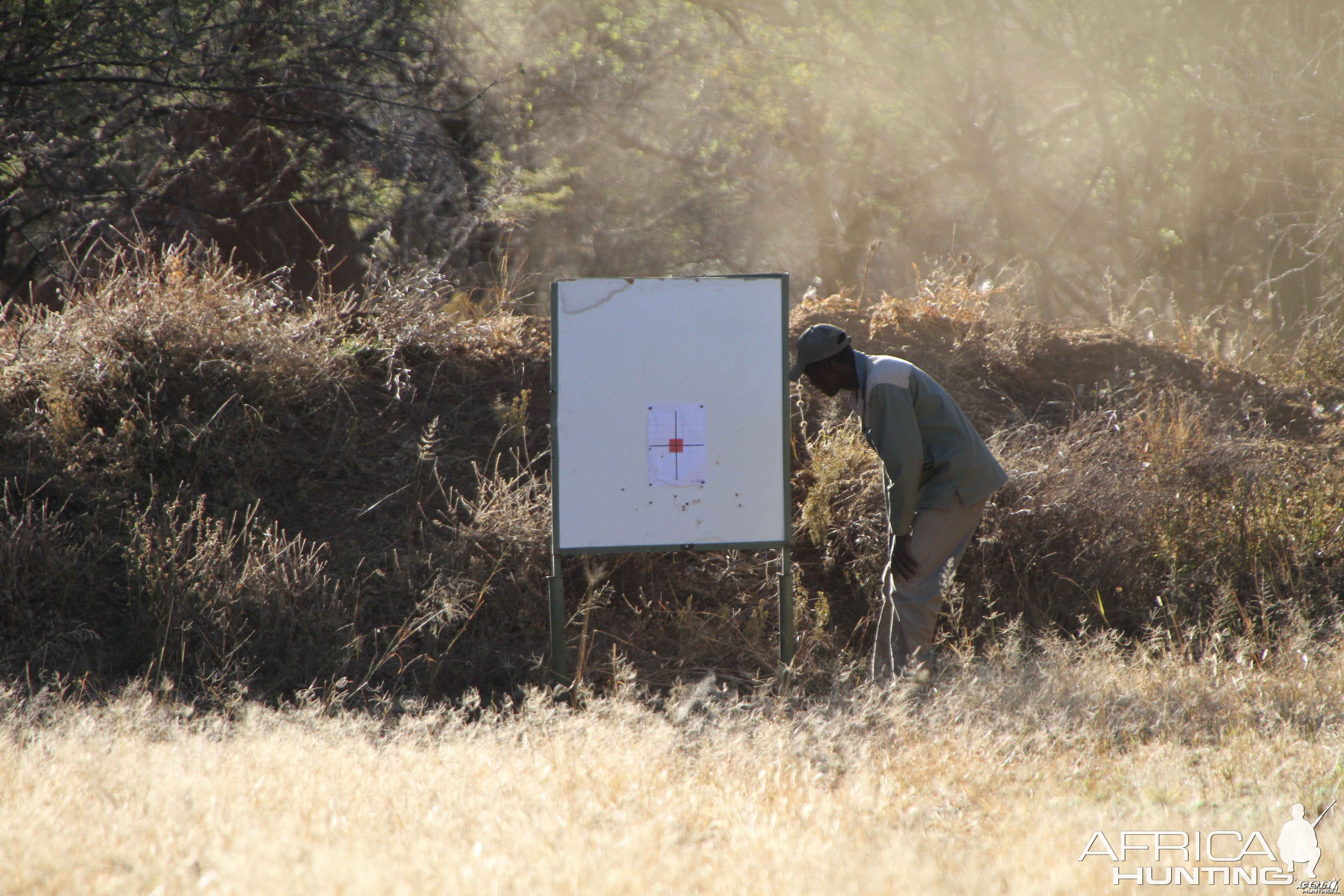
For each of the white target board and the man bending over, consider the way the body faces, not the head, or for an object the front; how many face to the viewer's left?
1

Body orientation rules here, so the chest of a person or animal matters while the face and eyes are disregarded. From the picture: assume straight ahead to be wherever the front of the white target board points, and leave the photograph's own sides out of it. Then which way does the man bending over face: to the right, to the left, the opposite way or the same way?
to the right

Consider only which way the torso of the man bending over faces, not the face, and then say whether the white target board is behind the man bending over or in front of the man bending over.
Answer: in front

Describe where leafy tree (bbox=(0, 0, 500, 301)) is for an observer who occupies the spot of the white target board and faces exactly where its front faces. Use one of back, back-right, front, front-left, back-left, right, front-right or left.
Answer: back-right

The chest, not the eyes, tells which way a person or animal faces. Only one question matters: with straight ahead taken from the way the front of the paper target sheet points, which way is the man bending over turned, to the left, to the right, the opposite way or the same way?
to the right

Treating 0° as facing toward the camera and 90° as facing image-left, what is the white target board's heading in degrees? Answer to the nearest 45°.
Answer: approximately 0°

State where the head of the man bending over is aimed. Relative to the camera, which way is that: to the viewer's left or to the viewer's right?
to the viewer's left

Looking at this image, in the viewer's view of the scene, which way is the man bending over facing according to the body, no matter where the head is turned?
to the viewer's left

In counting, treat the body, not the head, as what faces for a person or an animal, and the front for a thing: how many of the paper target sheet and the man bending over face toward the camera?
1

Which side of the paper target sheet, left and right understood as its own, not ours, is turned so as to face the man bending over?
left
